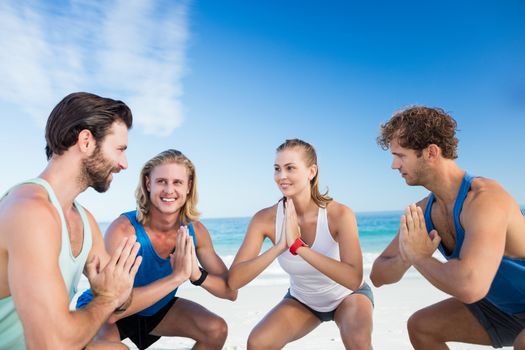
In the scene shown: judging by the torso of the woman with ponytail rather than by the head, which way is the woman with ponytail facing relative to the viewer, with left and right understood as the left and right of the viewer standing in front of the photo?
facing the viewer and to the left of the viewer

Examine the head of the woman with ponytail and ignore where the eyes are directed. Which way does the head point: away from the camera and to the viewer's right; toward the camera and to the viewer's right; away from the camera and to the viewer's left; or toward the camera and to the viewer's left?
toward the camera and to the viewer's left
